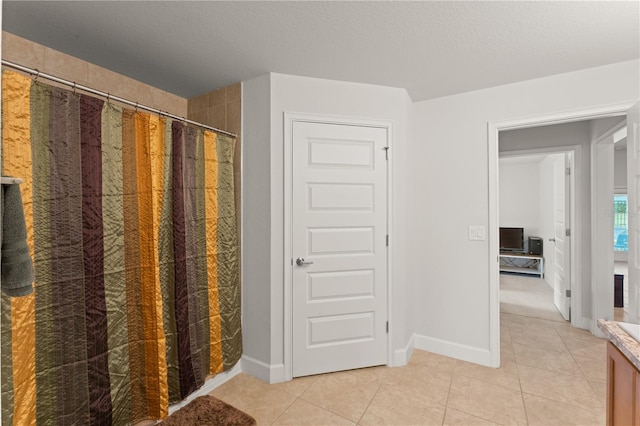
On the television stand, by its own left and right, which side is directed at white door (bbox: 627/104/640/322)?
front

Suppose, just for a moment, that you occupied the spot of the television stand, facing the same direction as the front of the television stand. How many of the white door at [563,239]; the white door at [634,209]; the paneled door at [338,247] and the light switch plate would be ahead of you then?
4

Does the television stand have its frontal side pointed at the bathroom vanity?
yes

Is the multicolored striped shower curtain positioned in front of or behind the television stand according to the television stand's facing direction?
in front

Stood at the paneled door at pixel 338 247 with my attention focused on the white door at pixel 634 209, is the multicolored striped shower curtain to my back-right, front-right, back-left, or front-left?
back-right

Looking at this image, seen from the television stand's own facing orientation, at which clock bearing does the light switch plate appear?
The light switch plate is roughly at 12 o'clock from the television stand.

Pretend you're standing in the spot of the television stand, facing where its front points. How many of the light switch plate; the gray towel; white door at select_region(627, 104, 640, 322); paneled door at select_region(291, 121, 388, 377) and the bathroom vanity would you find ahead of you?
5

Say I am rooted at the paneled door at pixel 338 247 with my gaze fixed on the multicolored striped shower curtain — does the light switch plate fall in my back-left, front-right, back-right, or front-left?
back-left

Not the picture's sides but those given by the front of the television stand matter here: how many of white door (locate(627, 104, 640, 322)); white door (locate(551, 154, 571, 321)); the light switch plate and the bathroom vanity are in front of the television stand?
4

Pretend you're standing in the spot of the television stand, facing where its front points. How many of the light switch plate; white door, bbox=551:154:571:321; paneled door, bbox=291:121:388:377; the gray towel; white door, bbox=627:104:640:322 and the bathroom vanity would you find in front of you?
6

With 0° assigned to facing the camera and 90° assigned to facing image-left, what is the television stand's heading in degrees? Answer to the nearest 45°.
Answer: approximately 0°
